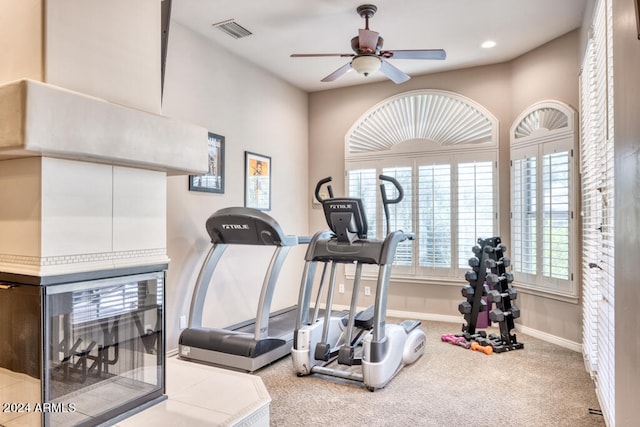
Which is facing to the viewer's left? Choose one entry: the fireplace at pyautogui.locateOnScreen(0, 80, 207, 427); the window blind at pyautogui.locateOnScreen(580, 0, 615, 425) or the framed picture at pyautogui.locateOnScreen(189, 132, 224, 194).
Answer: the window blind

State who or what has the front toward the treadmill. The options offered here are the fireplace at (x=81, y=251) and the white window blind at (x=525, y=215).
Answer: the white window blind

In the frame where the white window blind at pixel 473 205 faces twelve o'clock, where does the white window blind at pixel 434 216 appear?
the white window blind at pixel 434 216 is roughly at 3 o'clock from the white window blind at pixel 473 205.

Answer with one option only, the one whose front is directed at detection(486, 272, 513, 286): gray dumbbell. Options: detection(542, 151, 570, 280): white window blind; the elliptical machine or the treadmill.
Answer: the white window blind

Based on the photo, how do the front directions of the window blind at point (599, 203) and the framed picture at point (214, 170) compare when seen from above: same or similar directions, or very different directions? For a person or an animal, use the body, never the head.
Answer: very different directions

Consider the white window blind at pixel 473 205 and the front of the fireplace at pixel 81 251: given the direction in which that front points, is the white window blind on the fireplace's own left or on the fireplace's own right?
on the fireplace's own left

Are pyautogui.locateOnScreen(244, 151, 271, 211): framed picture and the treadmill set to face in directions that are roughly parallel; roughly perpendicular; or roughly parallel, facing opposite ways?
roughly perpendicular

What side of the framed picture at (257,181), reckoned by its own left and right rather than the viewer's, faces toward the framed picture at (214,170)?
right

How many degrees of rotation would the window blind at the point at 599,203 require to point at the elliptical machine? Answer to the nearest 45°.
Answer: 0° — it already faces it

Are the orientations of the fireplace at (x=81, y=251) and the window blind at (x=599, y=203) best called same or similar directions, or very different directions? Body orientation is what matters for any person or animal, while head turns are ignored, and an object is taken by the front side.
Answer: very different directions
